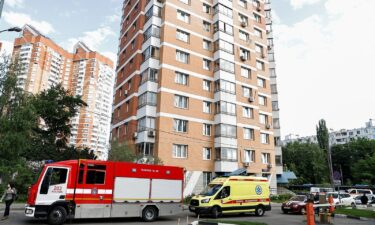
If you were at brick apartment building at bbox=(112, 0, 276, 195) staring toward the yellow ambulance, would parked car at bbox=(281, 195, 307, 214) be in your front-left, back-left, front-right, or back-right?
front-left

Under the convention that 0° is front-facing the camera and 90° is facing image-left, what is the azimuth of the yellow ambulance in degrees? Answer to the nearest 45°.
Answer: approximately 45°

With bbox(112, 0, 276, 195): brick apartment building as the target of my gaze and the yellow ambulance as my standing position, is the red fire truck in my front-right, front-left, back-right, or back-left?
back-left

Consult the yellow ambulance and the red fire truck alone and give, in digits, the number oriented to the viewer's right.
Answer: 0

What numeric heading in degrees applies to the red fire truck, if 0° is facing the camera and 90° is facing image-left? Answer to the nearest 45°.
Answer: approximately 90°

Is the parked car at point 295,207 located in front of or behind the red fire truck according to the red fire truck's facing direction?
behind

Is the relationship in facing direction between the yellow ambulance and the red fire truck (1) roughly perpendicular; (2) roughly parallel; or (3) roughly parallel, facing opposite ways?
roughly parallel

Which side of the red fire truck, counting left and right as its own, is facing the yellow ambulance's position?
back

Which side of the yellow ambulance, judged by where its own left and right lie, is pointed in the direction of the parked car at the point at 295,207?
back

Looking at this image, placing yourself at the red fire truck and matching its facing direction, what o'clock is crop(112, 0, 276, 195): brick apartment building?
The brick apartment building is roughly at 4 o'clock from the red fire truck.

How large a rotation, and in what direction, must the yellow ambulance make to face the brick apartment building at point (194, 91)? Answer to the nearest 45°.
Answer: approximately 135° to its right

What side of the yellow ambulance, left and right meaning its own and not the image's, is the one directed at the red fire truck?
front
